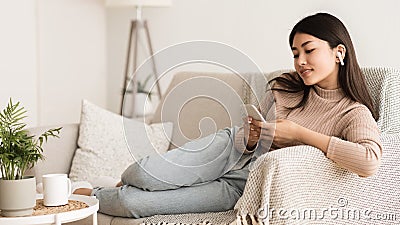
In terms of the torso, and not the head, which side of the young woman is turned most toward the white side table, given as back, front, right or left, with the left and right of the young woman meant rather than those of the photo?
front

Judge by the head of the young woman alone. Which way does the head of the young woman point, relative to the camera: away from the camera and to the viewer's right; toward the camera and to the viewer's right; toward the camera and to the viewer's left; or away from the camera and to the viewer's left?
toward the camera and to the viewer's left

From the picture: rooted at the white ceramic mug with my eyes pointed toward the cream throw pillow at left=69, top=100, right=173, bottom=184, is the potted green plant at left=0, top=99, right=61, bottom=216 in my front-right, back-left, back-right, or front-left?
back-left

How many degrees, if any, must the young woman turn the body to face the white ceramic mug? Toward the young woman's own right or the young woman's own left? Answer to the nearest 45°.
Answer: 0° — they already face it

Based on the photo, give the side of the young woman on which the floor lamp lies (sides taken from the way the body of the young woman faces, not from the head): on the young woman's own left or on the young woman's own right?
on the young woman's own right

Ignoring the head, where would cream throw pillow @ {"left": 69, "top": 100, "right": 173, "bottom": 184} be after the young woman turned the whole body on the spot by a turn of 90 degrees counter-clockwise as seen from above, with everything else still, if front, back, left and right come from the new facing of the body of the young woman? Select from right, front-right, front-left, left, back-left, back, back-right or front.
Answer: back

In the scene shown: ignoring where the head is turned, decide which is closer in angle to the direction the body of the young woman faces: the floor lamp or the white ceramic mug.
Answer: the white ceramic mug

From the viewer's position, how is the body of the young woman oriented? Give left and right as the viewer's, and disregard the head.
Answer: facing the viewer and to the left of the viewer
